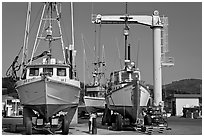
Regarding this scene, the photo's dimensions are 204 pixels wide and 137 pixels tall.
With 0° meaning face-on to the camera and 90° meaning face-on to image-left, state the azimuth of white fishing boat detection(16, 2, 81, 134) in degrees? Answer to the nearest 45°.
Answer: approximately 0°

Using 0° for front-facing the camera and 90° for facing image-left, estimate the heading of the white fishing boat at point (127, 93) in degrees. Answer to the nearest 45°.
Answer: approximately 315°

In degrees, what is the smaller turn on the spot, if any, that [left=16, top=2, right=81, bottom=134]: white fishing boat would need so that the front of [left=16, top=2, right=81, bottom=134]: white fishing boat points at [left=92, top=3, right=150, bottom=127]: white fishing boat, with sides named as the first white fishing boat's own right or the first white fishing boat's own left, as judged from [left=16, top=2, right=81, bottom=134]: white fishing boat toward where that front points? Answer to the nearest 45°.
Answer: approximately 135° to the first white fishing boat's own left

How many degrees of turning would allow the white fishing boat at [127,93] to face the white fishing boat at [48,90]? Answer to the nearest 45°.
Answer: approximately 90° to its right
